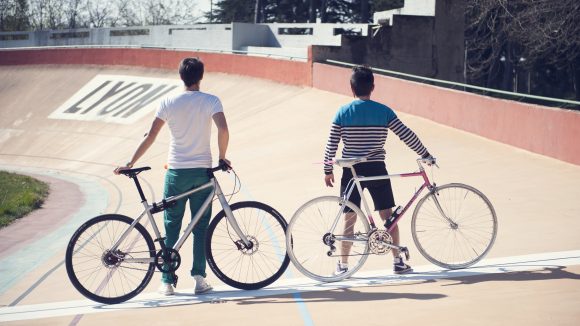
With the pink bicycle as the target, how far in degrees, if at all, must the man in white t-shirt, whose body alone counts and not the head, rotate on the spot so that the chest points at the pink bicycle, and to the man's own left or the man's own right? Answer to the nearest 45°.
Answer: approximately 90° to the man's own right

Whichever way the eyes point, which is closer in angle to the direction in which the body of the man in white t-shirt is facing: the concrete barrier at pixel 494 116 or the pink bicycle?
the concrete barrier

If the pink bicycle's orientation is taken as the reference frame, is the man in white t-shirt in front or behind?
behind

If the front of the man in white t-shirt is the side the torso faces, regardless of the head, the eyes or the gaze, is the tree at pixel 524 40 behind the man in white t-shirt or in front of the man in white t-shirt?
in front

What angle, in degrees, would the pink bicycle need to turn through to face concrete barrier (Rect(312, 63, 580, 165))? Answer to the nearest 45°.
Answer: approximately 90° to its left

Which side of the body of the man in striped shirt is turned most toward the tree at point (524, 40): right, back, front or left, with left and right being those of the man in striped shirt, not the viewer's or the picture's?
front

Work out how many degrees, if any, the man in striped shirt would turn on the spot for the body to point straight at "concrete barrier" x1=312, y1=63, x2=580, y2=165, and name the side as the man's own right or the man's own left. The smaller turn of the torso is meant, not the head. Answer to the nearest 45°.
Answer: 0° — they already face it

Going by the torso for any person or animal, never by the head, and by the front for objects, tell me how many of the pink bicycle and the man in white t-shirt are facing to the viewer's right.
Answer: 1

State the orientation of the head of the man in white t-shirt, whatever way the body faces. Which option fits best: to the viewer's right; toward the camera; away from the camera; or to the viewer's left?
away from the camera

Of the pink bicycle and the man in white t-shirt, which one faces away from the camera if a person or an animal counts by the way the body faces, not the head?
the man in white t-shirt

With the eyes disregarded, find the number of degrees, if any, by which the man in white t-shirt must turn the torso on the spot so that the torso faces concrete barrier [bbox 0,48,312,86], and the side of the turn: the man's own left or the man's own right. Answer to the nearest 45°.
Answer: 0° — they already face it

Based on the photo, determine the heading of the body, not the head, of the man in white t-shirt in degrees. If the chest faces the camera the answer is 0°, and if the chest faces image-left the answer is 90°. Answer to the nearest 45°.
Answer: approximately 180°

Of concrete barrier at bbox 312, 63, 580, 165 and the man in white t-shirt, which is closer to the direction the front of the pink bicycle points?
the concrete barrier

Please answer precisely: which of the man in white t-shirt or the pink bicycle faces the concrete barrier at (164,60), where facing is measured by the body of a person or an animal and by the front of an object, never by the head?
the man in white t-shirt

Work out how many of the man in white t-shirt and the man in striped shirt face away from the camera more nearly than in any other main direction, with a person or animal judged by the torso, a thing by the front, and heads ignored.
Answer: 2

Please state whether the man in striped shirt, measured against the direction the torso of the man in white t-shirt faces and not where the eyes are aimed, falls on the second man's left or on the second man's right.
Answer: on the second man's right

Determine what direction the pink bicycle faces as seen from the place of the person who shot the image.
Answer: facing to the right of the viewer

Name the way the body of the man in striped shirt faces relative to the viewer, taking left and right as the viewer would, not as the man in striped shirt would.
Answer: facing away from the viewer
